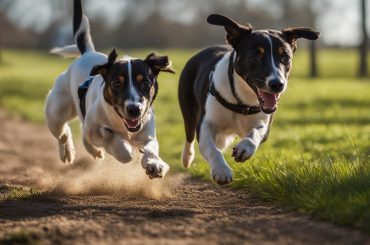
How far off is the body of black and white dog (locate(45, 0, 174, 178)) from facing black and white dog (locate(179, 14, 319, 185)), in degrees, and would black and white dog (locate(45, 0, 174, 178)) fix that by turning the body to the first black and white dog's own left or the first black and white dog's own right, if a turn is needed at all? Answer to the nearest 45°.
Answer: approximately 45° to the first black and white dog's own left

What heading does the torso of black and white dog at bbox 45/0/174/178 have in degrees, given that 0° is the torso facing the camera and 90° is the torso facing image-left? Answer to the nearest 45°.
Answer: approximately 315°

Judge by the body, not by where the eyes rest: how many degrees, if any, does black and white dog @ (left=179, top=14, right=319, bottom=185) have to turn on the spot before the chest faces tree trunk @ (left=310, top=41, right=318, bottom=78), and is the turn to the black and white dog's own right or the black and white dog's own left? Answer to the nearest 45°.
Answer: approximately 135° to the black and white dog's own left

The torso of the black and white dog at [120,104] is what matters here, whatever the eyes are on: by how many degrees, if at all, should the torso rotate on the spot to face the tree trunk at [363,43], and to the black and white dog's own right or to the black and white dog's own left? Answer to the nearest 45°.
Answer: approximately 90° to the black and white dog's own left

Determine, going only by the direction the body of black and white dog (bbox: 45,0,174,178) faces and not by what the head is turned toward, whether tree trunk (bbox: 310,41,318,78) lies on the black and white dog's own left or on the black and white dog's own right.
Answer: on the black and white dog's own left

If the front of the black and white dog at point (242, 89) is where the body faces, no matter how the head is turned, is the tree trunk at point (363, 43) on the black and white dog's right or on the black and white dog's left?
on the black and white dog's left

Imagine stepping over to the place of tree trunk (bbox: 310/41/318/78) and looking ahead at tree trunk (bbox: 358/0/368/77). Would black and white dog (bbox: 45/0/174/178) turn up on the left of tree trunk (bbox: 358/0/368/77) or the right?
right

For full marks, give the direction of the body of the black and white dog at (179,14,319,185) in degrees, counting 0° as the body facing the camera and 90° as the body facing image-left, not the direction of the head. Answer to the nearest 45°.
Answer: approximately 315°
